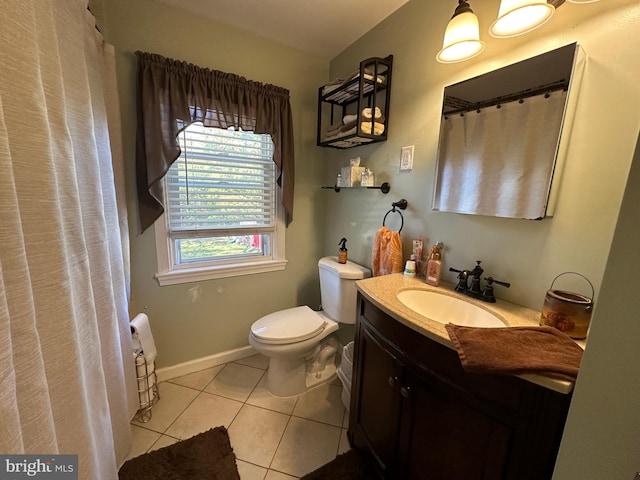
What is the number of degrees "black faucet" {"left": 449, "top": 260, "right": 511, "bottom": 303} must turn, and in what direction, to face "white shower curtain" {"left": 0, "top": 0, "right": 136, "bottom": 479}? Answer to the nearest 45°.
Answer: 0° — it already faces it

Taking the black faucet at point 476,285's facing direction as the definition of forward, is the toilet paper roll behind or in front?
in front

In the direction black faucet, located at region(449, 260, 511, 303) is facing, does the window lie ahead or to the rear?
ahead

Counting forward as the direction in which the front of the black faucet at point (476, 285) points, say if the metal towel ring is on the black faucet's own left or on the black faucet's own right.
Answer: on the black faucet's own right

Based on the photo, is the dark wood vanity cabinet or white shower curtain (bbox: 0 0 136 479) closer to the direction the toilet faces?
the white shower curtain

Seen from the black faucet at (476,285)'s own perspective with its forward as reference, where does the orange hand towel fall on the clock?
The orange hand towel is roughly at 2 o'clock from the black faucet.

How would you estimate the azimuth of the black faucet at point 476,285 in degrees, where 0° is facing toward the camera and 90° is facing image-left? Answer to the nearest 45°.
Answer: approximately 45°
